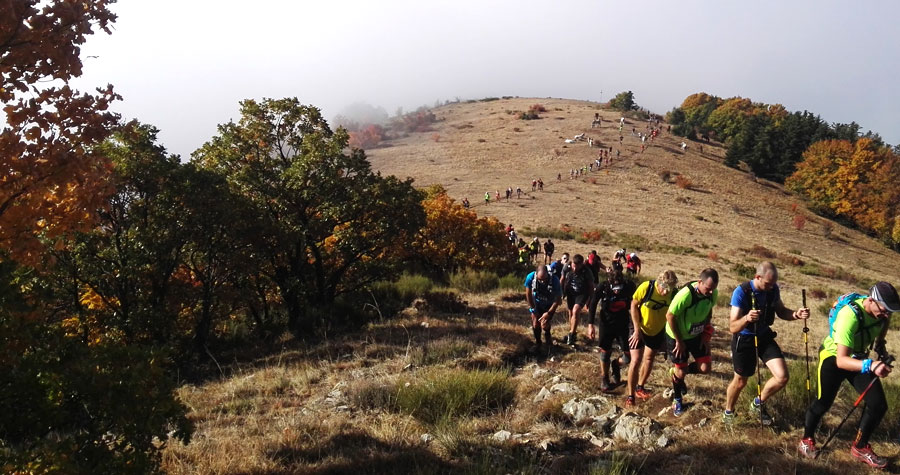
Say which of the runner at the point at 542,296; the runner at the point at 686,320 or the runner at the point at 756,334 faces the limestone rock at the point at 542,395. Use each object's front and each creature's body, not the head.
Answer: the runner at the point at 542,296

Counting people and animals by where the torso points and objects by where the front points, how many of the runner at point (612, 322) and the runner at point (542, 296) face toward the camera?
2

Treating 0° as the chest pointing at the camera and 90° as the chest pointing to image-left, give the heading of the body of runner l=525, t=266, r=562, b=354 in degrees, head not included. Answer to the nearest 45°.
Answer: approximately 0°

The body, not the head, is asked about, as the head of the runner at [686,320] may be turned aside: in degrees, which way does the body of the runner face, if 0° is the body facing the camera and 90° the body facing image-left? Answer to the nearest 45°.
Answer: approximately 315°

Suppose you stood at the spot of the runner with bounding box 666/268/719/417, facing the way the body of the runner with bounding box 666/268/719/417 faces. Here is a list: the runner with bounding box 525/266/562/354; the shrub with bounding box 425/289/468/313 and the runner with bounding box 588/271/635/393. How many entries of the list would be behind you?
3

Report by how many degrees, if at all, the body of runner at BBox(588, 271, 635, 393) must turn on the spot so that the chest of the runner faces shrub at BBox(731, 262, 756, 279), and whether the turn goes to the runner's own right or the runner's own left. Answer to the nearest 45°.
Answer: approximately 180°

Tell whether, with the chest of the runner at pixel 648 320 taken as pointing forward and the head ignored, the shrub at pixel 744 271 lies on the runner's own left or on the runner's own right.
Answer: on the runner's own left

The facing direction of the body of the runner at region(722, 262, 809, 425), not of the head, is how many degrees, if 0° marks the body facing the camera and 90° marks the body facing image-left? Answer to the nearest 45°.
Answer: approximately 315°

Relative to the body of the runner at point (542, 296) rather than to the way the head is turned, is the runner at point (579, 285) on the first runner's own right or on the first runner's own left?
on the first runner's own left
